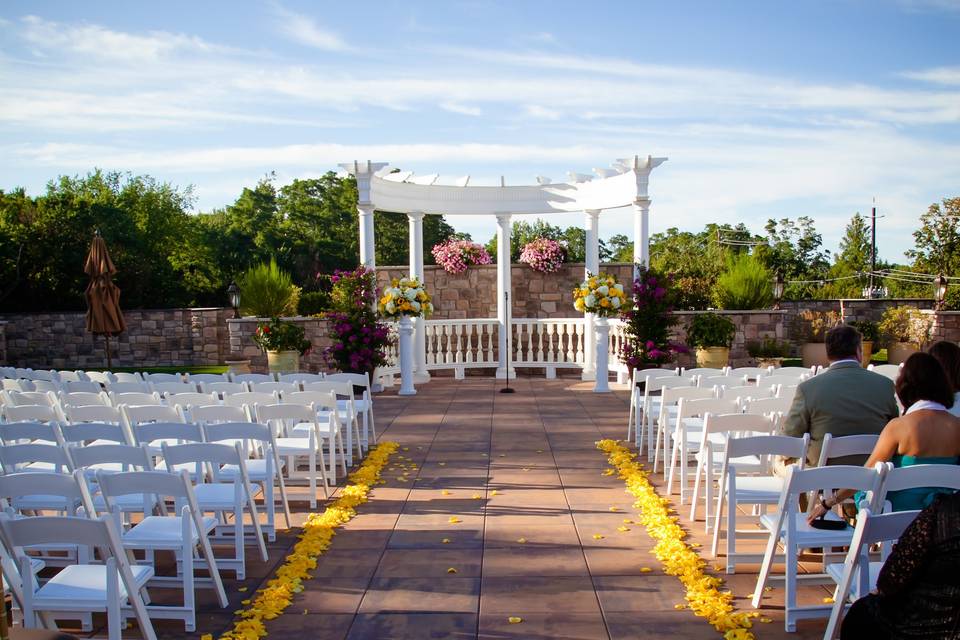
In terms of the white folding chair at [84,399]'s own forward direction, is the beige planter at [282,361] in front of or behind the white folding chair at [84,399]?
in front

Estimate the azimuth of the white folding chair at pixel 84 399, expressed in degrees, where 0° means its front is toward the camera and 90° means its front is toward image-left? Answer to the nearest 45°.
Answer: approximately 225°

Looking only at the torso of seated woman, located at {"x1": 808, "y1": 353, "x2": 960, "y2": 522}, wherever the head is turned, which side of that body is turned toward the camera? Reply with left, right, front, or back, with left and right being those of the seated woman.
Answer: back

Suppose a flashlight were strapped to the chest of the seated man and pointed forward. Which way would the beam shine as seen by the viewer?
away from the camera

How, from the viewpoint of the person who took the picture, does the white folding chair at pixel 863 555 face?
facing away from the viewer and to the left of the viewer

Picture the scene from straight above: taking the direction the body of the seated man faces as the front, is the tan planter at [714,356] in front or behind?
in front

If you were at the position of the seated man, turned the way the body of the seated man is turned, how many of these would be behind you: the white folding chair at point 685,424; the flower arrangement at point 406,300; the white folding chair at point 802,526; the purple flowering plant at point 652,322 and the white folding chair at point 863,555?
2

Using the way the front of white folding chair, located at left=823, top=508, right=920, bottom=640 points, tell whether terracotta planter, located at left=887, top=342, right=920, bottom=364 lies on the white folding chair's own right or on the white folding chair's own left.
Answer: on the white folding chair's own right

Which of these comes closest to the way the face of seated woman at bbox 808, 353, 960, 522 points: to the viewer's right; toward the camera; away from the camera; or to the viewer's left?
away from the camera

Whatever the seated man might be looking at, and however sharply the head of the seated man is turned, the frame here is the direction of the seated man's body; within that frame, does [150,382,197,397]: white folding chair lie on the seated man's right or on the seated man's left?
on the seated man's left

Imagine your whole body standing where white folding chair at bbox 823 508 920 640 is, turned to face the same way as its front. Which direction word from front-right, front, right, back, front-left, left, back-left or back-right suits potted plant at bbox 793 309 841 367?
front-right

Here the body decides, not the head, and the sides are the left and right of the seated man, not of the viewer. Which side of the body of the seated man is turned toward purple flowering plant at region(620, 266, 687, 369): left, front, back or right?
front

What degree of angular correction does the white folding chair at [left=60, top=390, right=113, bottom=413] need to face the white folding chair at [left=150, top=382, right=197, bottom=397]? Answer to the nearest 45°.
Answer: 0° — it already faces it

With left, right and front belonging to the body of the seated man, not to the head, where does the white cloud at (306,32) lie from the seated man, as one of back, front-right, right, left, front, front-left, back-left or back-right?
front-left
